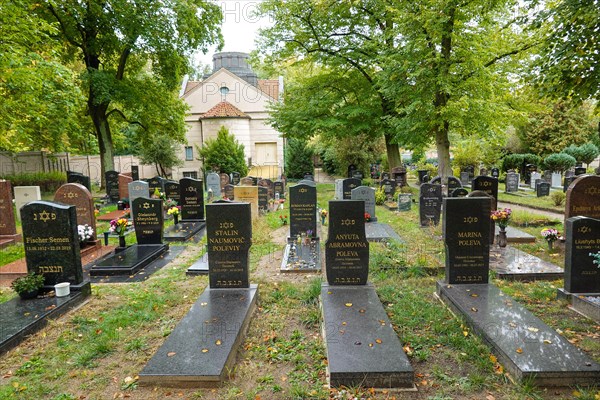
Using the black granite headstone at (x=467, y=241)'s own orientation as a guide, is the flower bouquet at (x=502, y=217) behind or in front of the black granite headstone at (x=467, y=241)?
behind

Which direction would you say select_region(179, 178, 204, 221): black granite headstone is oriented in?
toward the camera

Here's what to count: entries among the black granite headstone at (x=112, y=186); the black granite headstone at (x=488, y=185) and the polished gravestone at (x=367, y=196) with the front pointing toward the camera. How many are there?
3

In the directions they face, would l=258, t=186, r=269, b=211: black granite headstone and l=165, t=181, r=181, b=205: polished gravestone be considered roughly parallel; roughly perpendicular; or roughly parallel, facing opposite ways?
roughly parallel

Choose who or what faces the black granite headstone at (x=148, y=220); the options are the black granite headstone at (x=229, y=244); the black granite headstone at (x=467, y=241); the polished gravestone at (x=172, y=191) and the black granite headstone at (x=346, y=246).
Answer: the polished gravestone

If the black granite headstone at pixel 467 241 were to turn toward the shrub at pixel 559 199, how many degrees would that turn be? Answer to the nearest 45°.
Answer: approximately 180°

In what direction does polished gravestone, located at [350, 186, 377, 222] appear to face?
toward the camera

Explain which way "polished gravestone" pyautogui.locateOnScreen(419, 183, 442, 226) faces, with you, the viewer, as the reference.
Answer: facing the viewer

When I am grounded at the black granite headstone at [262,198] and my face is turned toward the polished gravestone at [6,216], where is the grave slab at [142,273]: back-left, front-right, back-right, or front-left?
front-left

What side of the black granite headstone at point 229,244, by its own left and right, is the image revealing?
front

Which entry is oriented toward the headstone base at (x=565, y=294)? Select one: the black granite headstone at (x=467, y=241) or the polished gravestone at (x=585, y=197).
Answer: the polished gravestone

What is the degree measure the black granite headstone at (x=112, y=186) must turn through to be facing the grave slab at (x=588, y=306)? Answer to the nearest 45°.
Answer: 0° — it already faces it

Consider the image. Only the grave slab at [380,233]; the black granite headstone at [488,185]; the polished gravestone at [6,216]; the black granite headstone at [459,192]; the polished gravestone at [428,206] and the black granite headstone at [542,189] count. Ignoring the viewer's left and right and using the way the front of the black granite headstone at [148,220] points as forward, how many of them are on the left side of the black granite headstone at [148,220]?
5

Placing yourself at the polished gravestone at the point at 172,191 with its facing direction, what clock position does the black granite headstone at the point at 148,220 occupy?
The black granite headstone is roughly at 12 o'clock from the polished gravestone.

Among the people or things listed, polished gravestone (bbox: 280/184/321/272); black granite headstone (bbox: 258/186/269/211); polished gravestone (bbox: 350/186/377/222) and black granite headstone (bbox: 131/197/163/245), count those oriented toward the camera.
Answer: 4

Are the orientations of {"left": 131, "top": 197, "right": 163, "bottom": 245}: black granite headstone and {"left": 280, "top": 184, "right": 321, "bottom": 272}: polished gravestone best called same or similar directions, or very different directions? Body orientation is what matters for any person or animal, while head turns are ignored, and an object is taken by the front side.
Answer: same or similar directions

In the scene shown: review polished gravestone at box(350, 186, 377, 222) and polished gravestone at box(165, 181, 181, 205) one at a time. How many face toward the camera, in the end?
2
